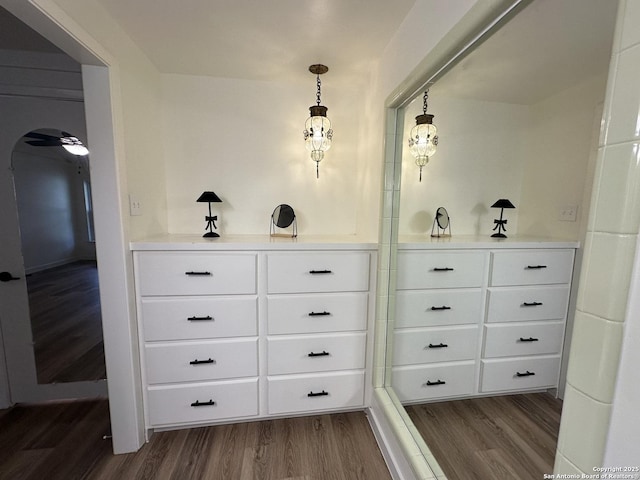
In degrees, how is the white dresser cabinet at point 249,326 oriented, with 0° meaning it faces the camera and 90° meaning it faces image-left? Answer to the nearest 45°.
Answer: approximately 0°

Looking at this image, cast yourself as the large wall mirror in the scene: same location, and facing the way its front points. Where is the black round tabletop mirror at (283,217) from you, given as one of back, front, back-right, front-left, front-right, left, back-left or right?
front-right

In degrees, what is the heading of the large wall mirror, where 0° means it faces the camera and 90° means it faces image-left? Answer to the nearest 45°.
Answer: approximately 45°

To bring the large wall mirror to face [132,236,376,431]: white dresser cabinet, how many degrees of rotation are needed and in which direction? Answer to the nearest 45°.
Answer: approximately 45° to its right

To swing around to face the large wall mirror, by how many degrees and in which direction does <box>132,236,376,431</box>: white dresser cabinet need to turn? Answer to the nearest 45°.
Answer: approximately 45° to its left

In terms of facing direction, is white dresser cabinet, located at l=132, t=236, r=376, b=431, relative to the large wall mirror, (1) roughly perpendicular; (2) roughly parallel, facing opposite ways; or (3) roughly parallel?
roughly perpendicular
